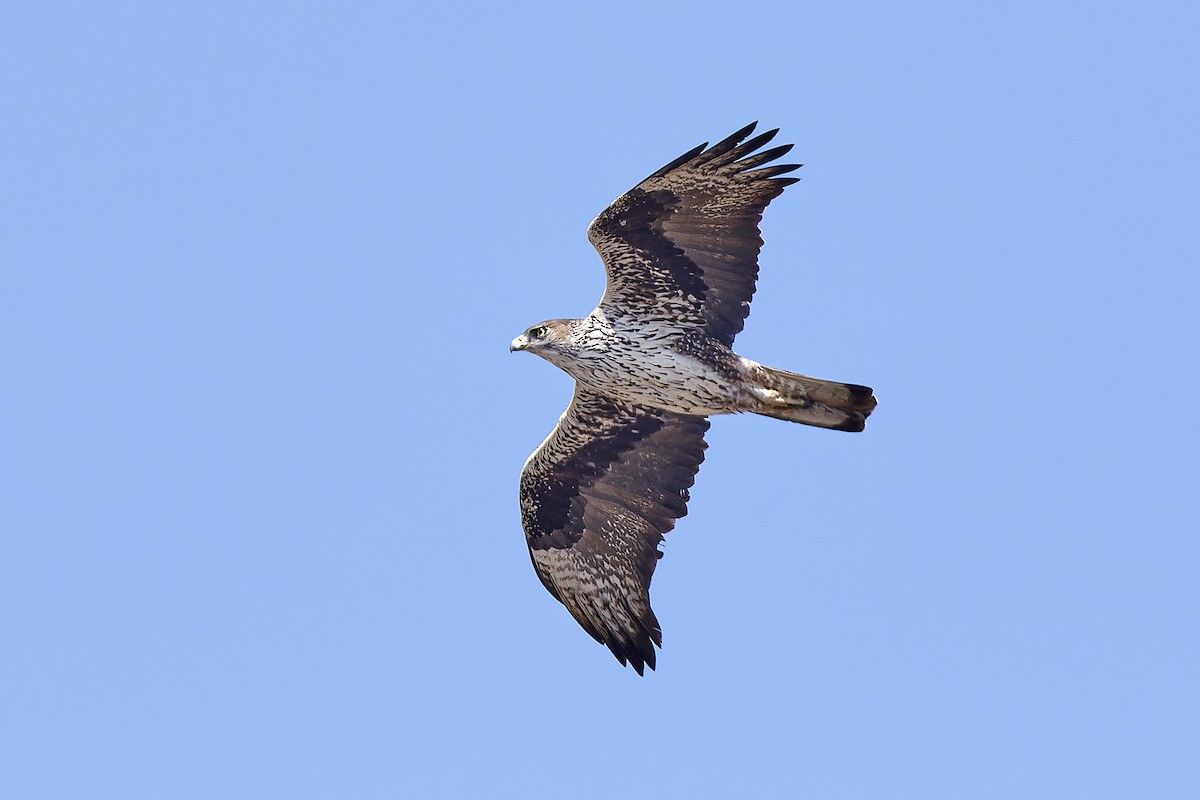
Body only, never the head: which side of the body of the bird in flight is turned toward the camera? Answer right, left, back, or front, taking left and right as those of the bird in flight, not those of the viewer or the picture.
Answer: left
